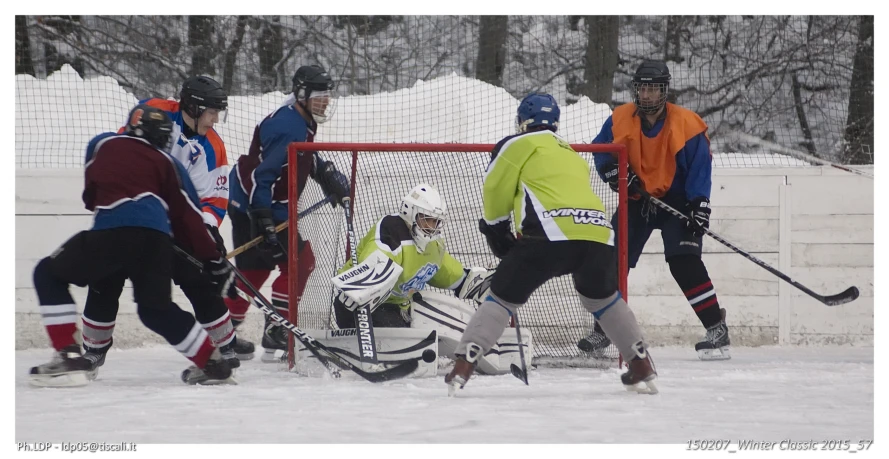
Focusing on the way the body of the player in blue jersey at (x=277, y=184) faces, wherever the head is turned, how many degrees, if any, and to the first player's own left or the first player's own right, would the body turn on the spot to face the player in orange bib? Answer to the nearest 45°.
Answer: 0° — they already face them

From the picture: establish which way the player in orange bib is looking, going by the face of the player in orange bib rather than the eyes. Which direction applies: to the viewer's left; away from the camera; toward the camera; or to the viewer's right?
toward the camera

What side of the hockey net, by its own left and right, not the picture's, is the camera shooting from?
front

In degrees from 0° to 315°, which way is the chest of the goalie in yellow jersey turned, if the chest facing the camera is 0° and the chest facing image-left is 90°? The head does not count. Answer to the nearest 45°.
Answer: approximately 315°

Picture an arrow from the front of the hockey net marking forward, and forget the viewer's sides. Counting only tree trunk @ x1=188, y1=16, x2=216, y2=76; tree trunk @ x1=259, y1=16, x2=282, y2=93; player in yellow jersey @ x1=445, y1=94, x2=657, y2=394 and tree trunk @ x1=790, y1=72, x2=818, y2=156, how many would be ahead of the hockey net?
1

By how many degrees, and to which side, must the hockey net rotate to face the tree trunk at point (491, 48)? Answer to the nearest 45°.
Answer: approximately 180°

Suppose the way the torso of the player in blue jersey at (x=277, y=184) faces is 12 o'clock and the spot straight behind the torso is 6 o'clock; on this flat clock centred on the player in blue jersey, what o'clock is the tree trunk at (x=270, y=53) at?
The tree trunk is roughly at 9 o'clock from the player in blue jersey.

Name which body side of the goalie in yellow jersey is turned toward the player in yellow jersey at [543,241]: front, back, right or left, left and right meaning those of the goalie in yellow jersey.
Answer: front

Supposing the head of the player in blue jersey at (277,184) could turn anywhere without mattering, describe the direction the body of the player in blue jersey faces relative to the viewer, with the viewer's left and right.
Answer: facing to the right of the viewer

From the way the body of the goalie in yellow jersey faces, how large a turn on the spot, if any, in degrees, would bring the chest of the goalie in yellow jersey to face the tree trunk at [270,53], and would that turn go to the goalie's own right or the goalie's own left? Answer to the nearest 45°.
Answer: approximately 135° to the goalie's own left

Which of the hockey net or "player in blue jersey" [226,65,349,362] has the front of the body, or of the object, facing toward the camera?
the hockey net

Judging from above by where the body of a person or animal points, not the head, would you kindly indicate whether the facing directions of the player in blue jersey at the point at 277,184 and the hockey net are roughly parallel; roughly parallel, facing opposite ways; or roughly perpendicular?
roughly perpendicular

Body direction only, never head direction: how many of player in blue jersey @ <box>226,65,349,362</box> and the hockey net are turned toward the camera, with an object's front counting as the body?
1

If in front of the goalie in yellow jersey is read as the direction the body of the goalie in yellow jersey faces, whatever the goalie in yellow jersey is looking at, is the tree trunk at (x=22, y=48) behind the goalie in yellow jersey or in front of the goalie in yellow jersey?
behind
